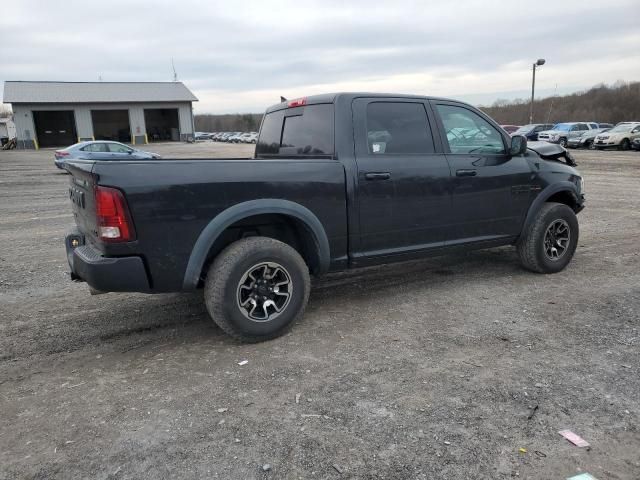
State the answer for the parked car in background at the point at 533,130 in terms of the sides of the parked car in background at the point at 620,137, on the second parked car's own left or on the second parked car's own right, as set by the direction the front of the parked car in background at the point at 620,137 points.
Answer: on the second parked car's own right

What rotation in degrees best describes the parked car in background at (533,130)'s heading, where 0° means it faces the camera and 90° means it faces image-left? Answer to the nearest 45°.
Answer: approximately 45°

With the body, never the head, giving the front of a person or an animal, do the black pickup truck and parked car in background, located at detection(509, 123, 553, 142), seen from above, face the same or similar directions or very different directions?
very different directions

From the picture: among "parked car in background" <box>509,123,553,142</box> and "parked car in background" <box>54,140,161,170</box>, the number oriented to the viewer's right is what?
1

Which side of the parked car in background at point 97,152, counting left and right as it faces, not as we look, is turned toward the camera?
right

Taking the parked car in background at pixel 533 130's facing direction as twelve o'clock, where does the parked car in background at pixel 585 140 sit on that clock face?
the parked car in background at pixel 585 140 is roughly at 9 o'clock from the parked car in background at pixel 533 130.

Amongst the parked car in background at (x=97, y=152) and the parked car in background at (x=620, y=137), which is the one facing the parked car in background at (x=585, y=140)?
the parked car in background at (x=97, y=152)

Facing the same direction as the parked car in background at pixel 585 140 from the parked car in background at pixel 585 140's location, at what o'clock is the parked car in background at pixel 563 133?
the parked car in background at pixel 563 133 is roughly at 3 o'clock from the parked car in background at pixel 585 140.

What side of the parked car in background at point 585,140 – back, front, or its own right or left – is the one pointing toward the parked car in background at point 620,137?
left

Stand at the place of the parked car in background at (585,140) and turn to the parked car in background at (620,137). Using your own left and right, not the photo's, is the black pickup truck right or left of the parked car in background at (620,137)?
right
